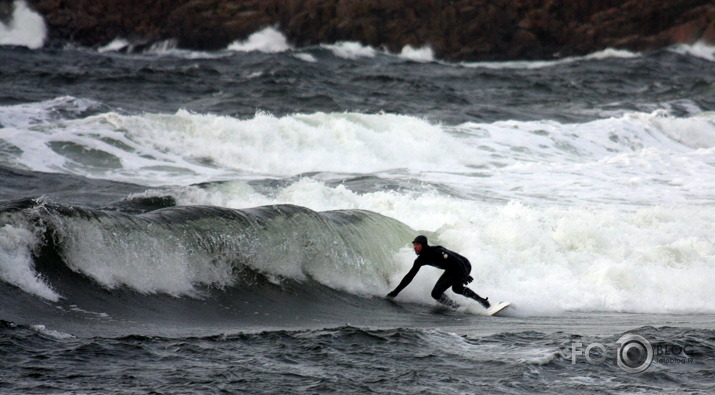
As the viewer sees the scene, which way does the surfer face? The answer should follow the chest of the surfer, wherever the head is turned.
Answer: to the viewer's left
